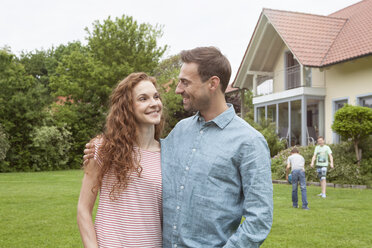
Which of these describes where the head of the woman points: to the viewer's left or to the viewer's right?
to the viewer's right

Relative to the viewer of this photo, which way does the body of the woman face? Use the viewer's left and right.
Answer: facing the viewer and to the right of the viewer

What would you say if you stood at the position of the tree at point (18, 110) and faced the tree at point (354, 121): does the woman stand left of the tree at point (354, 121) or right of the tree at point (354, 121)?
right

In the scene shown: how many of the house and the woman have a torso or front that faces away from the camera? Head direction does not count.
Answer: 0

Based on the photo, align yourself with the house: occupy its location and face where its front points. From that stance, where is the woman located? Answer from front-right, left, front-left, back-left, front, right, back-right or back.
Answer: front-left

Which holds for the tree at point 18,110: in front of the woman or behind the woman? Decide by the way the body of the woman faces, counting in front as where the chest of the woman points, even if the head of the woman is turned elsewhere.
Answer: behind

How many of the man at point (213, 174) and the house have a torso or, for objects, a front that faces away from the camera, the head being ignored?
0
